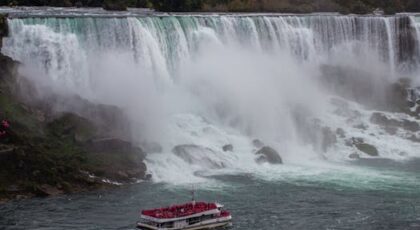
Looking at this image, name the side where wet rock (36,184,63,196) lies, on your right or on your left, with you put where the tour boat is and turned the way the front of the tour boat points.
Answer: on your left

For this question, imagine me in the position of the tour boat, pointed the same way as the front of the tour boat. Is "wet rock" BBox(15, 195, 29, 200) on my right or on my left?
on my left

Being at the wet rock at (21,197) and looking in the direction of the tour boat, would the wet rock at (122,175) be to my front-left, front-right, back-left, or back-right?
front-left

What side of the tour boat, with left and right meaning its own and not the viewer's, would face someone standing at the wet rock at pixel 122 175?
left
